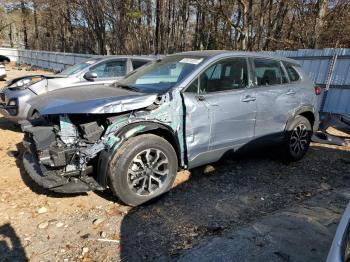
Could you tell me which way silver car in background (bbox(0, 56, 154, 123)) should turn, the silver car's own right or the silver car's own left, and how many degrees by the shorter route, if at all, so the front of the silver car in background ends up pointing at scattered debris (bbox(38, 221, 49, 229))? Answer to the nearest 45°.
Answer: approximately 45° to the silver car's own left

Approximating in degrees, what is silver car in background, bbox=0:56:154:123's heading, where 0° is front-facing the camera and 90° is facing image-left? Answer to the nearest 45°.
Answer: approximately 45°

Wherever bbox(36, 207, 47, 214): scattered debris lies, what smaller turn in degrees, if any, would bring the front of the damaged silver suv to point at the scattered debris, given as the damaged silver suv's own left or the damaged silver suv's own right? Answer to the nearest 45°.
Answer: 0° — it already faces it

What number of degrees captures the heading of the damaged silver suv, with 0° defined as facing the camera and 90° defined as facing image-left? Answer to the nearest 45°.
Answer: approximately 45°

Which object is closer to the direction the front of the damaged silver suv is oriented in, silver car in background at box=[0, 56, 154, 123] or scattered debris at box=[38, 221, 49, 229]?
the scattered debris

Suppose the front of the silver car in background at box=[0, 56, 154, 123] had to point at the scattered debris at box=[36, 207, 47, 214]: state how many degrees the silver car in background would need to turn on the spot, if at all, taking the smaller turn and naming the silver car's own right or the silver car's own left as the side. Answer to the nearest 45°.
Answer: approximately 45° to the silver car's own left

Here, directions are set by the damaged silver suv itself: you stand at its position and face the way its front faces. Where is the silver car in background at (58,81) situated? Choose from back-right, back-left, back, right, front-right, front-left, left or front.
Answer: right

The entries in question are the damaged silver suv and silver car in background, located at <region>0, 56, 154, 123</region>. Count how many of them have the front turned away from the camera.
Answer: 0
